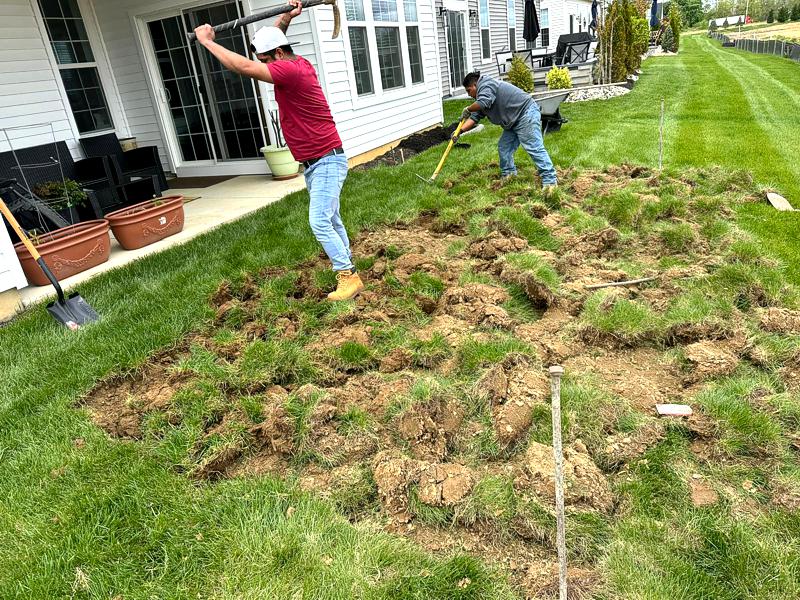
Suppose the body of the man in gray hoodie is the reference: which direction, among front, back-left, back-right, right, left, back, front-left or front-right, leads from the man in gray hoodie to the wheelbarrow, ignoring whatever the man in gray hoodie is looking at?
right

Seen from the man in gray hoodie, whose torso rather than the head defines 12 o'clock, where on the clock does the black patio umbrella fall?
The black patio umbrella is roughly at 3 o'clock from the man in gray hoodie.

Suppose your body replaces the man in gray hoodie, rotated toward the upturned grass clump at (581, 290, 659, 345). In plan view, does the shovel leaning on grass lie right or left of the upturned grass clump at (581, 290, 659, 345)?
right

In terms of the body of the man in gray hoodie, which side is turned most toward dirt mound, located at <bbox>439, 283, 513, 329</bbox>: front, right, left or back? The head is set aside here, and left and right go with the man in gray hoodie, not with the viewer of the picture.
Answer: left

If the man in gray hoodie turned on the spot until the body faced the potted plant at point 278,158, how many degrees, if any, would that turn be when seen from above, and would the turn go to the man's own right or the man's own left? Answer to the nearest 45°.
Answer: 0° — they already face it

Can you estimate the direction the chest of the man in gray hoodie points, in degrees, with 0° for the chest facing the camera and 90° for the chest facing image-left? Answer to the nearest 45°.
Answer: approximately 90°

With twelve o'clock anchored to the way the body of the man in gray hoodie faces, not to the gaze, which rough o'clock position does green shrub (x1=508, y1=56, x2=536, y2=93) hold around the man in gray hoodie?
The green shrub is roughly at 3 o'clock from the man in gray hoodie.

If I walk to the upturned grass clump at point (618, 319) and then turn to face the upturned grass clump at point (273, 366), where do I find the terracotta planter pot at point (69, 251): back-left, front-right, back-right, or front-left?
front-right

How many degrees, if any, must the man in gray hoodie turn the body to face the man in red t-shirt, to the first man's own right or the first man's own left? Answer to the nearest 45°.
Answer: approximately 45° to the first man's own left

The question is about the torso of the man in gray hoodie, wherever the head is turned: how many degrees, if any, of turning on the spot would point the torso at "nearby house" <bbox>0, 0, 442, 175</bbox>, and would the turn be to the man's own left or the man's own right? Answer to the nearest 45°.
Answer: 0° — they already face it

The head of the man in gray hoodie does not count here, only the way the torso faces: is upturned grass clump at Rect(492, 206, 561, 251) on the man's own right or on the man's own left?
on the man's own left

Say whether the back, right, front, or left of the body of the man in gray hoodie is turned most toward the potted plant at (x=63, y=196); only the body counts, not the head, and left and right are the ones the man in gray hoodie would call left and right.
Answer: front

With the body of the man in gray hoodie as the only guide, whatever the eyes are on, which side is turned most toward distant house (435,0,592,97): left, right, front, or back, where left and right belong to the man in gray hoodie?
right

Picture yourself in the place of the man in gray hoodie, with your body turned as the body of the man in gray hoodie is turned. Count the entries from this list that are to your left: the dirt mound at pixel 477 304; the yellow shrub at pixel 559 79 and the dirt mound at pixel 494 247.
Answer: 2

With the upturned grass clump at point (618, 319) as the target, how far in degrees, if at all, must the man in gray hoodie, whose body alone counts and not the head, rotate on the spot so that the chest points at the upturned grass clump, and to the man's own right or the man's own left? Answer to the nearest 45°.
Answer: approximately 90° to the man's own left

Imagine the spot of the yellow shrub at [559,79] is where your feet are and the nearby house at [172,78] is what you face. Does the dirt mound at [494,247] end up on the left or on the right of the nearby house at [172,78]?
left

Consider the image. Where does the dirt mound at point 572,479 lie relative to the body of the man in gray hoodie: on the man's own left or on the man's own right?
on the man's own left

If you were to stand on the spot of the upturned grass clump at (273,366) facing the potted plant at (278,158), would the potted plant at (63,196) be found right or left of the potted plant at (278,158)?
left
